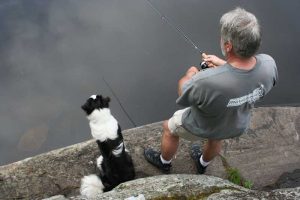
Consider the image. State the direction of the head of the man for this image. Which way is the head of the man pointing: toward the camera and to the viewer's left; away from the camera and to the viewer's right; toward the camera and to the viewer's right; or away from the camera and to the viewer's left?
away from the camera and to the viewer's left

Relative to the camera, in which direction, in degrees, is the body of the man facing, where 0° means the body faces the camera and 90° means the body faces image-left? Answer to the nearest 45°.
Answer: approximately 135°
